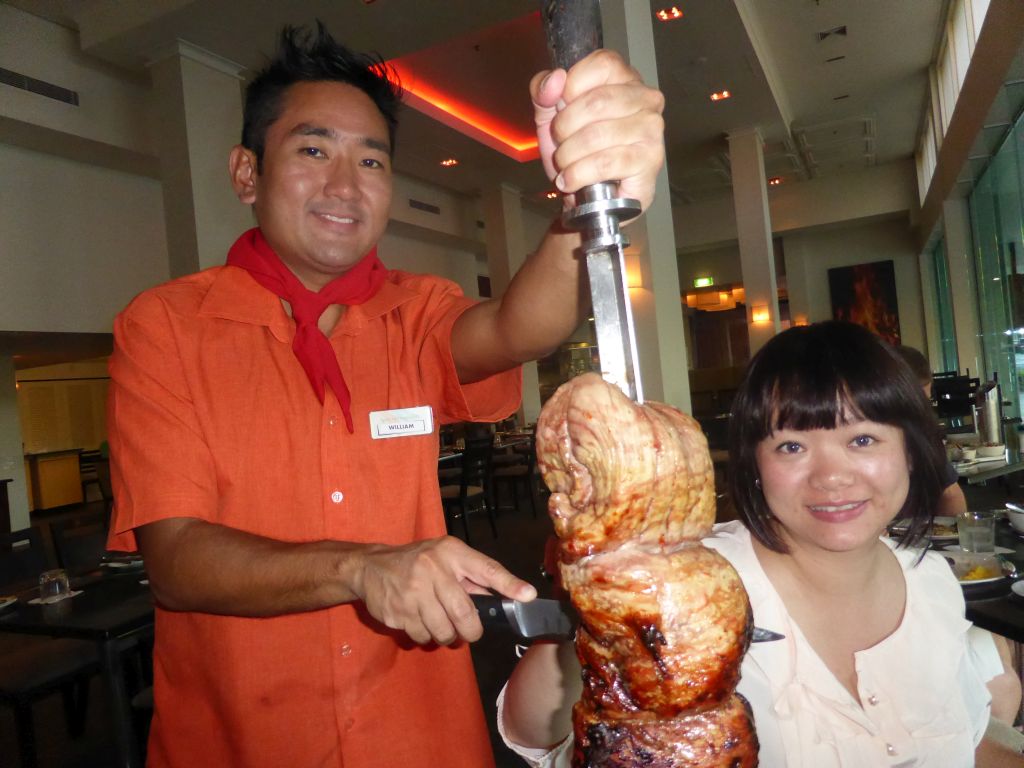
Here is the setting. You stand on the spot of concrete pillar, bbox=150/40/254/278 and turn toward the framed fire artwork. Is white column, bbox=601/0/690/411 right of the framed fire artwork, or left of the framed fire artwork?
right

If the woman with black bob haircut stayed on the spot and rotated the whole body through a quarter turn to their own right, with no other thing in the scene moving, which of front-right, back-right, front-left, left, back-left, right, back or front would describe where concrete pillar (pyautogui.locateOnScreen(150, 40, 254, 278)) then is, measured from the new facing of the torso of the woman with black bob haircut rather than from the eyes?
front-right

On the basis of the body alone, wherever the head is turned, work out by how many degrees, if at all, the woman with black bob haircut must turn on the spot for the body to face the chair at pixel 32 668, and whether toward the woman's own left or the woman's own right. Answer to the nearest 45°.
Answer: approximately 90° to the woman's own right

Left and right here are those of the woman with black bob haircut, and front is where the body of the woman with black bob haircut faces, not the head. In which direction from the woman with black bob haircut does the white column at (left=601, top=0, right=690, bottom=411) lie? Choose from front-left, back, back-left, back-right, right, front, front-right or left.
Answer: back
